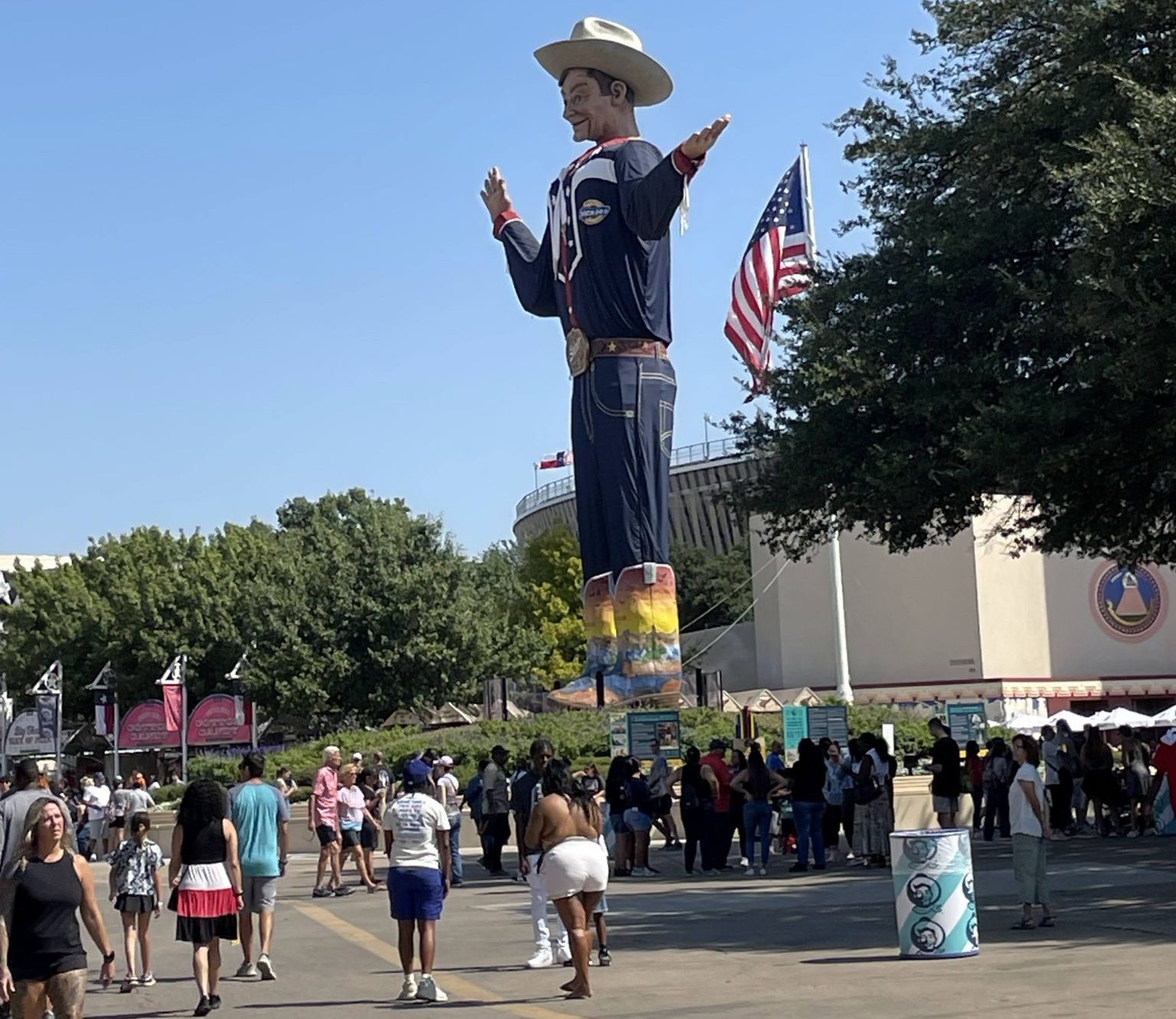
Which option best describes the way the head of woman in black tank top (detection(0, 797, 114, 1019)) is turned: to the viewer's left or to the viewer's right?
to the viewer's right

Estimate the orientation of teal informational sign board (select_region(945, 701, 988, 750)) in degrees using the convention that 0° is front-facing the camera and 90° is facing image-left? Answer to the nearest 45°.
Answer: approximately 0°

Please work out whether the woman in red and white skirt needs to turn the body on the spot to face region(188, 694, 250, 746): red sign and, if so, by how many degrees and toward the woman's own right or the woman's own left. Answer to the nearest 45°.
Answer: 0° — they already face it

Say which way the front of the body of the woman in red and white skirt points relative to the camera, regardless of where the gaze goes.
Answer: away from the camera

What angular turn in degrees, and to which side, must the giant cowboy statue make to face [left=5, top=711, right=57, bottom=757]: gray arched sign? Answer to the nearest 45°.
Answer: approximately 90° to its right

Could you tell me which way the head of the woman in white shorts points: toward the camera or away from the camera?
away from the camera

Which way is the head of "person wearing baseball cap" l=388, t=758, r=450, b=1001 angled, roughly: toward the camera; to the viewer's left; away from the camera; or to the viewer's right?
away from the camera

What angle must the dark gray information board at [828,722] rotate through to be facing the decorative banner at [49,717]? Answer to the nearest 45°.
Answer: approximately 135° to its right
